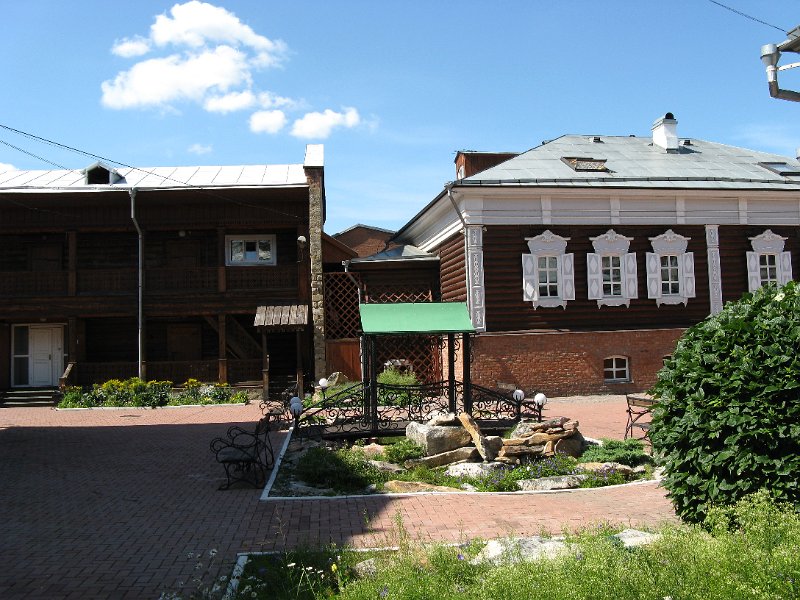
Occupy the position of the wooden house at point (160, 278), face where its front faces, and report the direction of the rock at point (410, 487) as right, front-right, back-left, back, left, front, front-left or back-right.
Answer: front

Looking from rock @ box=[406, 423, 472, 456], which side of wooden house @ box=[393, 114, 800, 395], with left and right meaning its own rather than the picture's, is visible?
front

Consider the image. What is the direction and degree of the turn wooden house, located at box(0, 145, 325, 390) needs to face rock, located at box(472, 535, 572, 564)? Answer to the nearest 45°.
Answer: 0° — it already faces it

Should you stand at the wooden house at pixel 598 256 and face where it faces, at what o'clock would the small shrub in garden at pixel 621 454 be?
The small shrub in garden is roughly at 12 o'clock from the wooden house.

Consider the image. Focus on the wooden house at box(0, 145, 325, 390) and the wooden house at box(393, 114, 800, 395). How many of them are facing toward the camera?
2

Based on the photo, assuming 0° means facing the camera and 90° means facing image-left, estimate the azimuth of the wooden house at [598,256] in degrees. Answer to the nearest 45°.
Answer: approximately 0°

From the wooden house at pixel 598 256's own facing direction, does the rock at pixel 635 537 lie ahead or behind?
ahead

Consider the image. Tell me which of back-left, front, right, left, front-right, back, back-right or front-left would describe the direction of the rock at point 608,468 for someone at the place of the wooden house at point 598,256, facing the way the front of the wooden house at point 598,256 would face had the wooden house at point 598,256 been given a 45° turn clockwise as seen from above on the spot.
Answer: front-left

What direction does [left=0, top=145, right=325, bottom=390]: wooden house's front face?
toward the camera

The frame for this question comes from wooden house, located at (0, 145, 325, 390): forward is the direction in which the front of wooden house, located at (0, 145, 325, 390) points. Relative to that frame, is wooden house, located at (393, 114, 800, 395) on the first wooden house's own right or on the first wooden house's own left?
on the first wooden house's own left

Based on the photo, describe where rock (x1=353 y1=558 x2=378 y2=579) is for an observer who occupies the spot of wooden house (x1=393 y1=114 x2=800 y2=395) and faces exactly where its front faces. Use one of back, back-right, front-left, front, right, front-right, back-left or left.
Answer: front

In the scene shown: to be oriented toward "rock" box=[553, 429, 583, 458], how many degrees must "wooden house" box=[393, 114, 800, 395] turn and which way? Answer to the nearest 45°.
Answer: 0° — it already faces it

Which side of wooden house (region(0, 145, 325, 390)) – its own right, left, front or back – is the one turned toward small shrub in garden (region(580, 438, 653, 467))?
front

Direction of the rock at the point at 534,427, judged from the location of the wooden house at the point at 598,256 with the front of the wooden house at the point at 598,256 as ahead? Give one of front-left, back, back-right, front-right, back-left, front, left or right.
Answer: front
